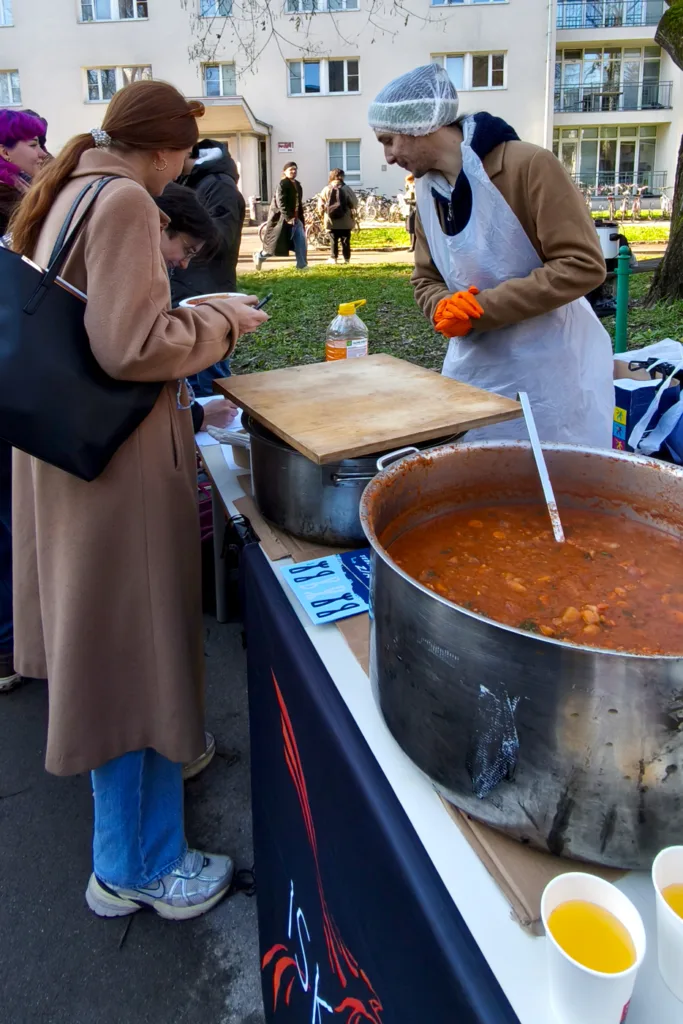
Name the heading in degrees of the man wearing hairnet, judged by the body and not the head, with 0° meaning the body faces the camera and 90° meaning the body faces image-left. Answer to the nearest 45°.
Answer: approximately 45°

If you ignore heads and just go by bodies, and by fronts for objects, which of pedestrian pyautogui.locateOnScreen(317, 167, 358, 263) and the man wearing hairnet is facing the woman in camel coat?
the man wearing hairnet

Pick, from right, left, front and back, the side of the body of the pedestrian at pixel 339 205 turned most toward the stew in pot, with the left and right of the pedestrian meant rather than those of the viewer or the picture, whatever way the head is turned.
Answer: back

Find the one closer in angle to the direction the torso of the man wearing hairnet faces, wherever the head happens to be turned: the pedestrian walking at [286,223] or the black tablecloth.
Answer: the black tablecloth

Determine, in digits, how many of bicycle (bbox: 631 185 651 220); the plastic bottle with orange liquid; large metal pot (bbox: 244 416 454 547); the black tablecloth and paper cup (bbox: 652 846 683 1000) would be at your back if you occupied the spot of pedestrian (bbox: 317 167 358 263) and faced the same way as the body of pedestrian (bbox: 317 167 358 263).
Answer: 4

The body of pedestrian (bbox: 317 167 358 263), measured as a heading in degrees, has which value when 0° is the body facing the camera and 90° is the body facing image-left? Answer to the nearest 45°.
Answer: approximately 180°

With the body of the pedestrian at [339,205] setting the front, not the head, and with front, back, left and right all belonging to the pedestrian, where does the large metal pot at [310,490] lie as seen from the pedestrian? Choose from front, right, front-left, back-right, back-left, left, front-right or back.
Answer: back

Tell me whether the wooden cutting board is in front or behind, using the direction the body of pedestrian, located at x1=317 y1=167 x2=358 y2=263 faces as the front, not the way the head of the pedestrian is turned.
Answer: behind

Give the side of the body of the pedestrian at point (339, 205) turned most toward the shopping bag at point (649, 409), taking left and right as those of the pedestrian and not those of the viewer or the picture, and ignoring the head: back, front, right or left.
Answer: back

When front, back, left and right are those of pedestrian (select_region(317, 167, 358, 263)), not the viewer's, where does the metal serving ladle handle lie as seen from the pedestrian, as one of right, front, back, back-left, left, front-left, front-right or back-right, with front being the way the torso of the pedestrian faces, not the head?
back
